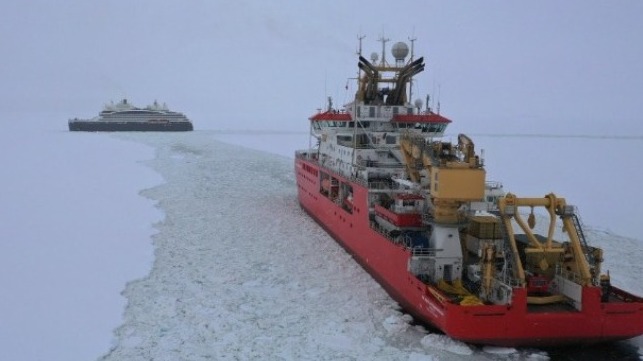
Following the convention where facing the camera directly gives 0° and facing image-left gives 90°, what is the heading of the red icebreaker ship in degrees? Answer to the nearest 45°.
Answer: approximately 135°
